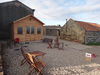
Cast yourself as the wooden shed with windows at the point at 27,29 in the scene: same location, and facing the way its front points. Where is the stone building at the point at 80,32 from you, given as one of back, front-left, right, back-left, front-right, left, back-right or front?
left

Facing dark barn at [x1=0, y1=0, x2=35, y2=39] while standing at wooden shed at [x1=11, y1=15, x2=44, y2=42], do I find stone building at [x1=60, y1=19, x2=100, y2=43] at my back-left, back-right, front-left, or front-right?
back-right

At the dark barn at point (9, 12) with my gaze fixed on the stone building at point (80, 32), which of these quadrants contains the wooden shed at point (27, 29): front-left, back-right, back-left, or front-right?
front-right

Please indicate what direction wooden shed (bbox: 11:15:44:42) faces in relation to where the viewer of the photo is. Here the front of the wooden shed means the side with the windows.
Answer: facing the viewer

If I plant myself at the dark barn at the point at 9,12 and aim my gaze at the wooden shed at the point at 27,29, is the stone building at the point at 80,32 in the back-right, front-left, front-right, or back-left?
front-left

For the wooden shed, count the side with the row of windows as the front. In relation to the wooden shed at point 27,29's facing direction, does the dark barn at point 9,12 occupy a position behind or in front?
behind
